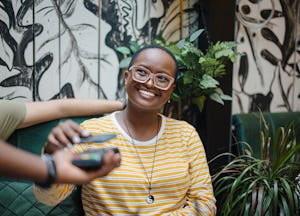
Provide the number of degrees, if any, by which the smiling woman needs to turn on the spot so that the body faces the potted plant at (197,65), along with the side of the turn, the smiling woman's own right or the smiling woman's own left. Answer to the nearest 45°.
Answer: approximately 135° to the smiling woman's own left

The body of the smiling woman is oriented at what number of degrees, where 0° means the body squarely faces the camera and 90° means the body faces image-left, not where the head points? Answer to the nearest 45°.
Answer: approximately 0°
